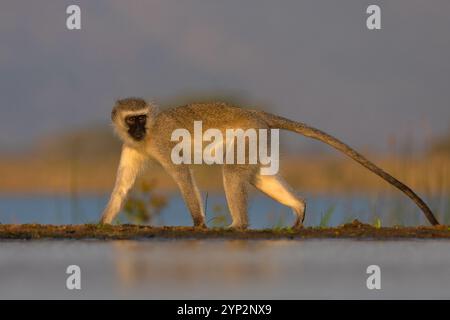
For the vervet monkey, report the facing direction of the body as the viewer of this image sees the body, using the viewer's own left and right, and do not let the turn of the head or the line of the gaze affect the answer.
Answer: facing to the left of the viewer

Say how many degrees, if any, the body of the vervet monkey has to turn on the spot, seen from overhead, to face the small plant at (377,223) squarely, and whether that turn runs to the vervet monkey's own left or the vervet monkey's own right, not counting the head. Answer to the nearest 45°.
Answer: approximately 180°
